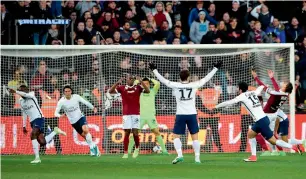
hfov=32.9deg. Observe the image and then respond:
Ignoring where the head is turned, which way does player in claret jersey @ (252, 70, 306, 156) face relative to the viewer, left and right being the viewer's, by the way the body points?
facing away from the viewer and to the left of the viewer

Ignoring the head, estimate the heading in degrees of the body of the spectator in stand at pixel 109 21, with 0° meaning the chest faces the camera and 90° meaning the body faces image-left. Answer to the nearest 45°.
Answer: approximately 0°

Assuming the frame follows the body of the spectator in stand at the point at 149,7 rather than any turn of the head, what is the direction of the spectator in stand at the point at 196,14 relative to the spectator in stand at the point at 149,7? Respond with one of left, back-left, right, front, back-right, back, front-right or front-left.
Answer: left

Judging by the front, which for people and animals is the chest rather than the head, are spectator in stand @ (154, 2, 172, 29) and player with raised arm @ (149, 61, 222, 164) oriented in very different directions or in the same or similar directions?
very different directions

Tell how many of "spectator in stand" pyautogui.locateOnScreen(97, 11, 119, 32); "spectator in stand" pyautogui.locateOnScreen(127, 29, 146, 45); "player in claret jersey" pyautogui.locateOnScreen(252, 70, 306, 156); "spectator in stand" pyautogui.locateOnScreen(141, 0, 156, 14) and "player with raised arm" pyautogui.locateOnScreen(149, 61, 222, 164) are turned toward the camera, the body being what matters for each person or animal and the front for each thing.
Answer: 3
